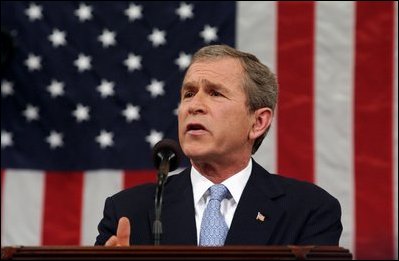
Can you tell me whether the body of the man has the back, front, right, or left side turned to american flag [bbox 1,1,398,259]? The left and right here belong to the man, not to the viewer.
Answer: back

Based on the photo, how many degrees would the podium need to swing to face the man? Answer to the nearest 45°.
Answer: approximately 180°

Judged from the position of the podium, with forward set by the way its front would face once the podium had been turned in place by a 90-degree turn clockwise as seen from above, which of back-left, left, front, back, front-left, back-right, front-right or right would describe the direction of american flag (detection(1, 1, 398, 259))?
right

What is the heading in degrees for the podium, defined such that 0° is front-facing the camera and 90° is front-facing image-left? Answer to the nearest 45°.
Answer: approximately 0°

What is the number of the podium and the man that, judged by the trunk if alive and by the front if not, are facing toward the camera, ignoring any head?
2

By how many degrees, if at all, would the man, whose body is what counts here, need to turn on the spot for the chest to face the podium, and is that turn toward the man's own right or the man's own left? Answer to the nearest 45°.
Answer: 0° — they already face it
